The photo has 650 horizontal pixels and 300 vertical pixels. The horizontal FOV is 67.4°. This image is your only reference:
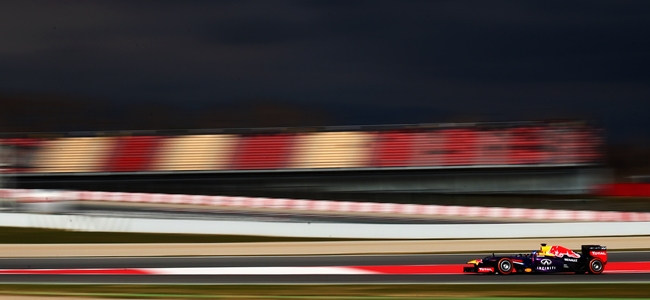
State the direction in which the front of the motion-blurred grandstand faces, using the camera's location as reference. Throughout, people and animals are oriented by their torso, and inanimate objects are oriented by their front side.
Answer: facing the viewer

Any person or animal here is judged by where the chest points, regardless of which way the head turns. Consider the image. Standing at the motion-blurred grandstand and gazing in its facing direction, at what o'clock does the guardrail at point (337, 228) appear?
The guardrail is roughly at 12 o'clock from the motion-blurred grandstand.

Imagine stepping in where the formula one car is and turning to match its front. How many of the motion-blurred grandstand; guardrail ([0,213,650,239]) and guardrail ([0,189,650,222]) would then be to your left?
0

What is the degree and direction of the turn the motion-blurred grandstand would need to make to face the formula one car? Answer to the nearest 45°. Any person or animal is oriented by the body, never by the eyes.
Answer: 0° — it already faces it

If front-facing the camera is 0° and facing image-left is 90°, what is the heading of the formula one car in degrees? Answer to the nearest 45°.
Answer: approximately 90°

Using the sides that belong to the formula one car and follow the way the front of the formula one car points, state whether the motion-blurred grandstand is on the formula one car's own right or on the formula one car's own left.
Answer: on the formula one car's own right

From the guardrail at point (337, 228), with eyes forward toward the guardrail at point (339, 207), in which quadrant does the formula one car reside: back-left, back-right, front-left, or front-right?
back-right

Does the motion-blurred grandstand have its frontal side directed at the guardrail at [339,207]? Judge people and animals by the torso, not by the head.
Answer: yes

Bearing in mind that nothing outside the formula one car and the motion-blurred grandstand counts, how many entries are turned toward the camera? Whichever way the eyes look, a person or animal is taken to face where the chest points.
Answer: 1

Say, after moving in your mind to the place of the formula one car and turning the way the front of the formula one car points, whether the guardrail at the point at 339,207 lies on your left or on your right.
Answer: on your right
